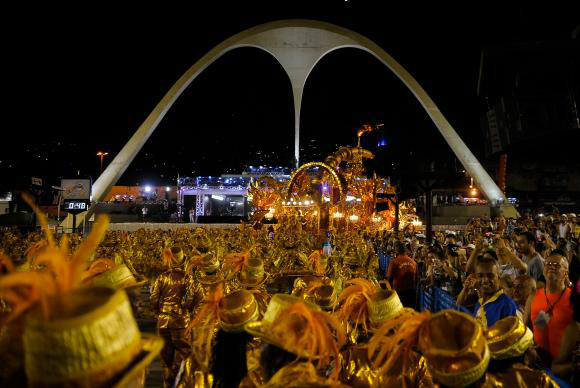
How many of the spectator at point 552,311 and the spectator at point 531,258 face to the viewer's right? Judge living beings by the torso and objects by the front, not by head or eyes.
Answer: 0

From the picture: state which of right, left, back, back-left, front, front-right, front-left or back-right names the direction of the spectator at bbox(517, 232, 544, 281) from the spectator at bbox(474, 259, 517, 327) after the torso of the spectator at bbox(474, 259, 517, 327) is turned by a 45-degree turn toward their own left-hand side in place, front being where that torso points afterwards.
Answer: back

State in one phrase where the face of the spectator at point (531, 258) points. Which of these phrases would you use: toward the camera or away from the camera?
toward the camera

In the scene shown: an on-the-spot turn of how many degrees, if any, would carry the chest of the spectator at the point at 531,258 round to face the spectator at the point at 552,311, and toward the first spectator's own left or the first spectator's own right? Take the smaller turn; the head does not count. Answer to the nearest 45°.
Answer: approximately 45° to the first spectator's own left

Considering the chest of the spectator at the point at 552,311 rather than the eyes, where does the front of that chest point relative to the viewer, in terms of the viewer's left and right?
facing the viewer and to the left of the viewer

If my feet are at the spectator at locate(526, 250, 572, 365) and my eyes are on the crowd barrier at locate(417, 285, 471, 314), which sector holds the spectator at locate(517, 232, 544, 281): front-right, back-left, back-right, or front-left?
front-right

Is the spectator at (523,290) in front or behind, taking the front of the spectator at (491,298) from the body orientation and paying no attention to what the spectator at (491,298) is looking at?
behind

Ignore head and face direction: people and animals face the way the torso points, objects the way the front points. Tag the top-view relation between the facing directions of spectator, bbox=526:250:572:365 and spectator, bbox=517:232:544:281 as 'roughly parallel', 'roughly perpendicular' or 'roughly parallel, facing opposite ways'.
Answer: roughly parallel

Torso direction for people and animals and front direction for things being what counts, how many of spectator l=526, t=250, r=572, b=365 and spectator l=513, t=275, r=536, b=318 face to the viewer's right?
0

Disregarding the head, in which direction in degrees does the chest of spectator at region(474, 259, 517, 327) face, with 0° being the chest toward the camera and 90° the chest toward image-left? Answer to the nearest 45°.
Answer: approximately 45°

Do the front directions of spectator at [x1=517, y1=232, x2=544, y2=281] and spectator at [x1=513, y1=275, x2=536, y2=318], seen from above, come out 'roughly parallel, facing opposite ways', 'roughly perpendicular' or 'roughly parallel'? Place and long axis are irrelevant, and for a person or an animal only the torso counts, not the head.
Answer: roughly parallel

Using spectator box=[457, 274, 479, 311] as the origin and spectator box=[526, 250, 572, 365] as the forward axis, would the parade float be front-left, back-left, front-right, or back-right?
back-left

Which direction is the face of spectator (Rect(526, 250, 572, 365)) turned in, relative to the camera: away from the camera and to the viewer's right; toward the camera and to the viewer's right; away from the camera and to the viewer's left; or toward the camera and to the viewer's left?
toward the camera and to the viewer's left

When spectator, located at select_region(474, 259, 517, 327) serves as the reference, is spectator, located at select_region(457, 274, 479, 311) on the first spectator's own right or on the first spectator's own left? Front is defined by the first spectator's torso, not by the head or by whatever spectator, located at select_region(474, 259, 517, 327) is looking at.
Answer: on the first spectator's own right

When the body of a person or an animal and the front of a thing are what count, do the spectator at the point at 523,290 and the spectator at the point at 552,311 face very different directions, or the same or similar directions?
same or similar directions

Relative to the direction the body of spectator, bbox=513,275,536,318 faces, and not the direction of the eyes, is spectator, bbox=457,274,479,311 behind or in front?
in front
